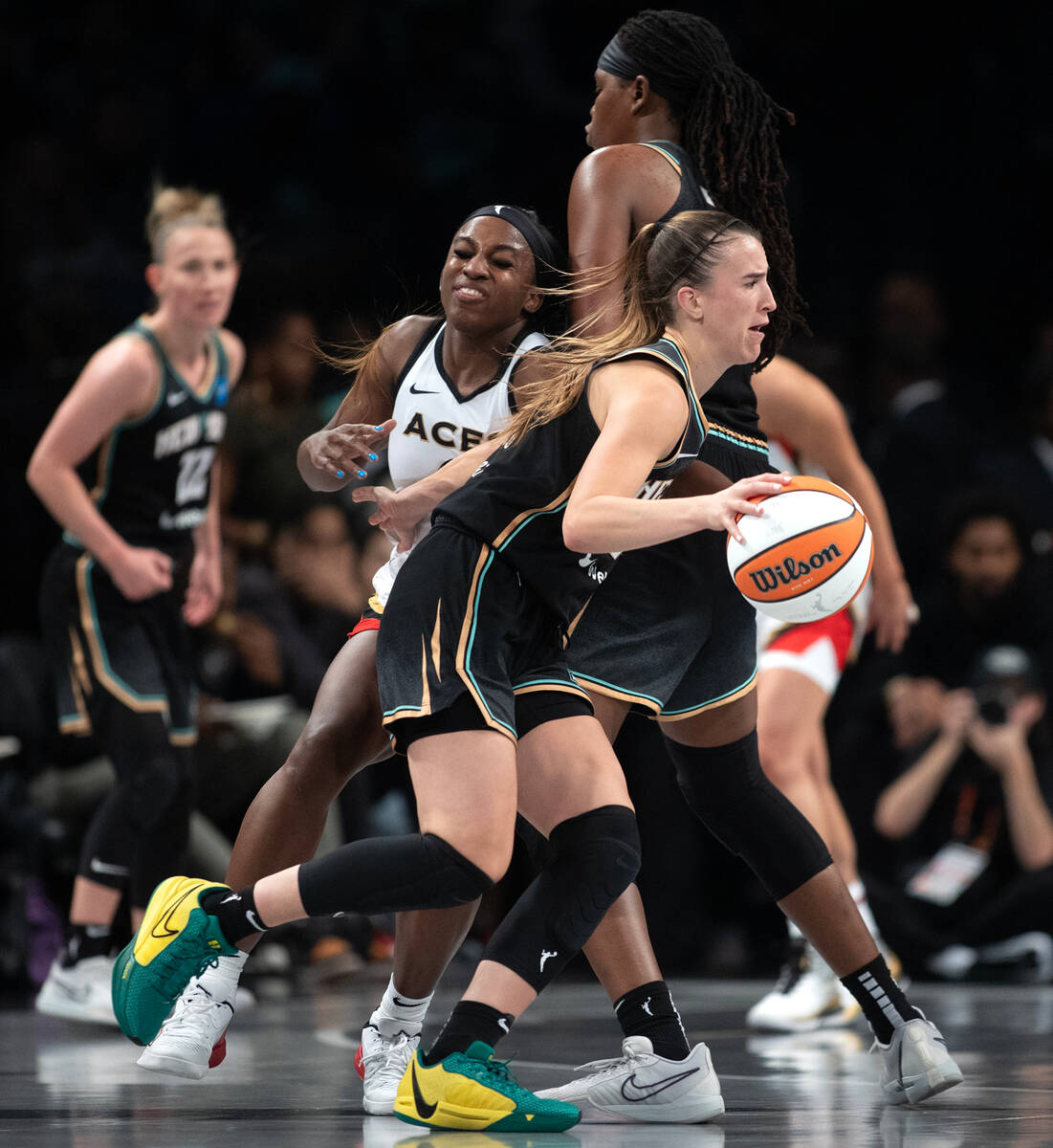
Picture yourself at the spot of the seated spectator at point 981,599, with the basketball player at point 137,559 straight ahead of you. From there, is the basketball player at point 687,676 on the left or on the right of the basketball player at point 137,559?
left

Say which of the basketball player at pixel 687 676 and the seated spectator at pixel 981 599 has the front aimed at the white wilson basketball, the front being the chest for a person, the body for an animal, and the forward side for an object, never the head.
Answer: the seated spectator

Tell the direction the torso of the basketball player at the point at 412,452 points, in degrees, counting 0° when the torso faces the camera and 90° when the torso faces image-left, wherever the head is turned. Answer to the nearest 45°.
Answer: approximately 0°

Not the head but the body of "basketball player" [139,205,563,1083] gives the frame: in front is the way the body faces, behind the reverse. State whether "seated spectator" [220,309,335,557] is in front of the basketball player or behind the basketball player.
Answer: behind

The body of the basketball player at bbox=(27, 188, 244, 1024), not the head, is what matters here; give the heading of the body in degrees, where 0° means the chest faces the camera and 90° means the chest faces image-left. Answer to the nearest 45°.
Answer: approximately 315°

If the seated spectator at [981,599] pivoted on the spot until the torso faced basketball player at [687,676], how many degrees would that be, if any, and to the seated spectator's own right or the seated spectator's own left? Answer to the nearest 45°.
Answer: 0° — they already face them

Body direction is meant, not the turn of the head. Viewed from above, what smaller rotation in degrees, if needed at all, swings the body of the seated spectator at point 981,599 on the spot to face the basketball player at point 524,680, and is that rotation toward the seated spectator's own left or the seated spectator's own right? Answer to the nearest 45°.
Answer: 0° — they already face them

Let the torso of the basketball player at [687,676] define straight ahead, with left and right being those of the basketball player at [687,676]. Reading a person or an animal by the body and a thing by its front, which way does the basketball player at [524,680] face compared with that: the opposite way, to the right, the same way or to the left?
the opposite way
